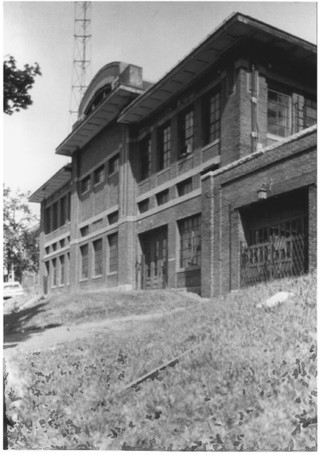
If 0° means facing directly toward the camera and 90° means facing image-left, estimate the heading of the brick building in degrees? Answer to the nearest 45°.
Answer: approximately 45°

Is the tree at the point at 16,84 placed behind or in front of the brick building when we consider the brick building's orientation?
in front
